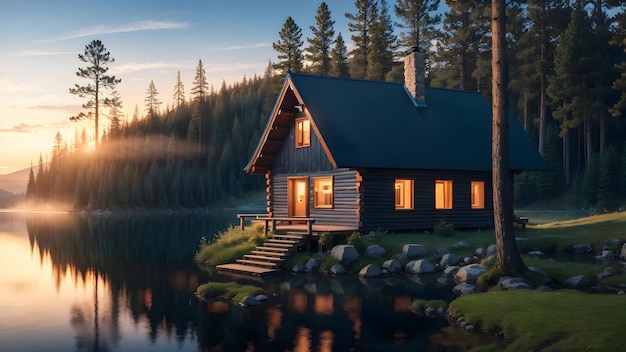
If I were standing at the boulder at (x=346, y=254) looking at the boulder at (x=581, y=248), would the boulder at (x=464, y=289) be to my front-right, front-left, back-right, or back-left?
front-right

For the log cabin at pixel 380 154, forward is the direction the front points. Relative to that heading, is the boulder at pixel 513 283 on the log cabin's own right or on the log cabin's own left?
on the log cabin's own left

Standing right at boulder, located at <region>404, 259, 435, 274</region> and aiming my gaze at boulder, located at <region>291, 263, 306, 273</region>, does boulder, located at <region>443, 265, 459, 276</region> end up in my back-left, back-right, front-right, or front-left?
back-left

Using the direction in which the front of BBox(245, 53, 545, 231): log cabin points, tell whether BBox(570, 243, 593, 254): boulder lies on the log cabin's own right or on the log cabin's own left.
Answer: on the log cabin's own left

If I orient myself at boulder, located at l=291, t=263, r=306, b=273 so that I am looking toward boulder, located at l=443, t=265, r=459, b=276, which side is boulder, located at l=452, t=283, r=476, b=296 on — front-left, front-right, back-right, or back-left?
front-right

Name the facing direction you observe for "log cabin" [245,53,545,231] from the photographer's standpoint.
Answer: facing the viewer and to the left of the viewer

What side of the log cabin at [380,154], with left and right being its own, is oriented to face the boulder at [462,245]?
left

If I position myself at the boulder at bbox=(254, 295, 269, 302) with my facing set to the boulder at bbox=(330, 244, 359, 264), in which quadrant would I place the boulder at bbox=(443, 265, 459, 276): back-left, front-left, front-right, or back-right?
front-right

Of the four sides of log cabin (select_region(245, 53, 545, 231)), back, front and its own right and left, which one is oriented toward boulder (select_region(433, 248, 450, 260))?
left
